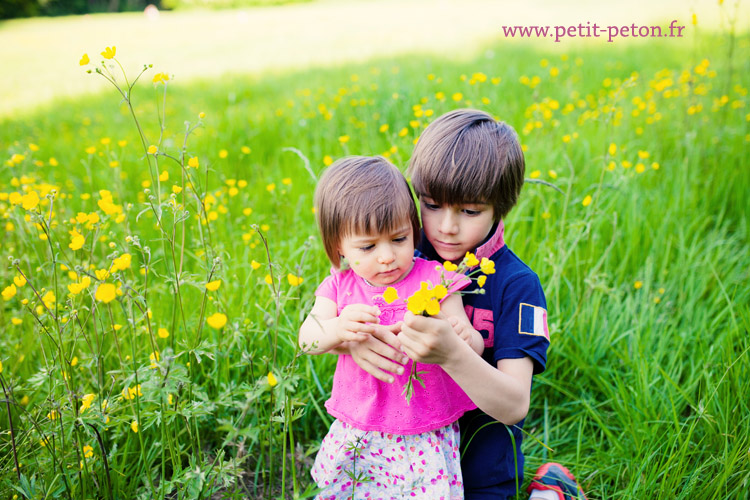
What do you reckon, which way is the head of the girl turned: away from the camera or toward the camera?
toward the camera

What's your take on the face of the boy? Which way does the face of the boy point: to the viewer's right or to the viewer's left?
to the viewer's left

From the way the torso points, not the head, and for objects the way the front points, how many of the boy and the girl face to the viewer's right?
0

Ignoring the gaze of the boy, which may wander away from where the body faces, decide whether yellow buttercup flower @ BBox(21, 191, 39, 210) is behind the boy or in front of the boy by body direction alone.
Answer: in front

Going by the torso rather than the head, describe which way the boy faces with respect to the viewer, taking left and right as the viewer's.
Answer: facing the viewer and to the left of the viewer

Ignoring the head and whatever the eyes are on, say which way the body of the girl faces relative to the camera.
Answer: toward the camera
